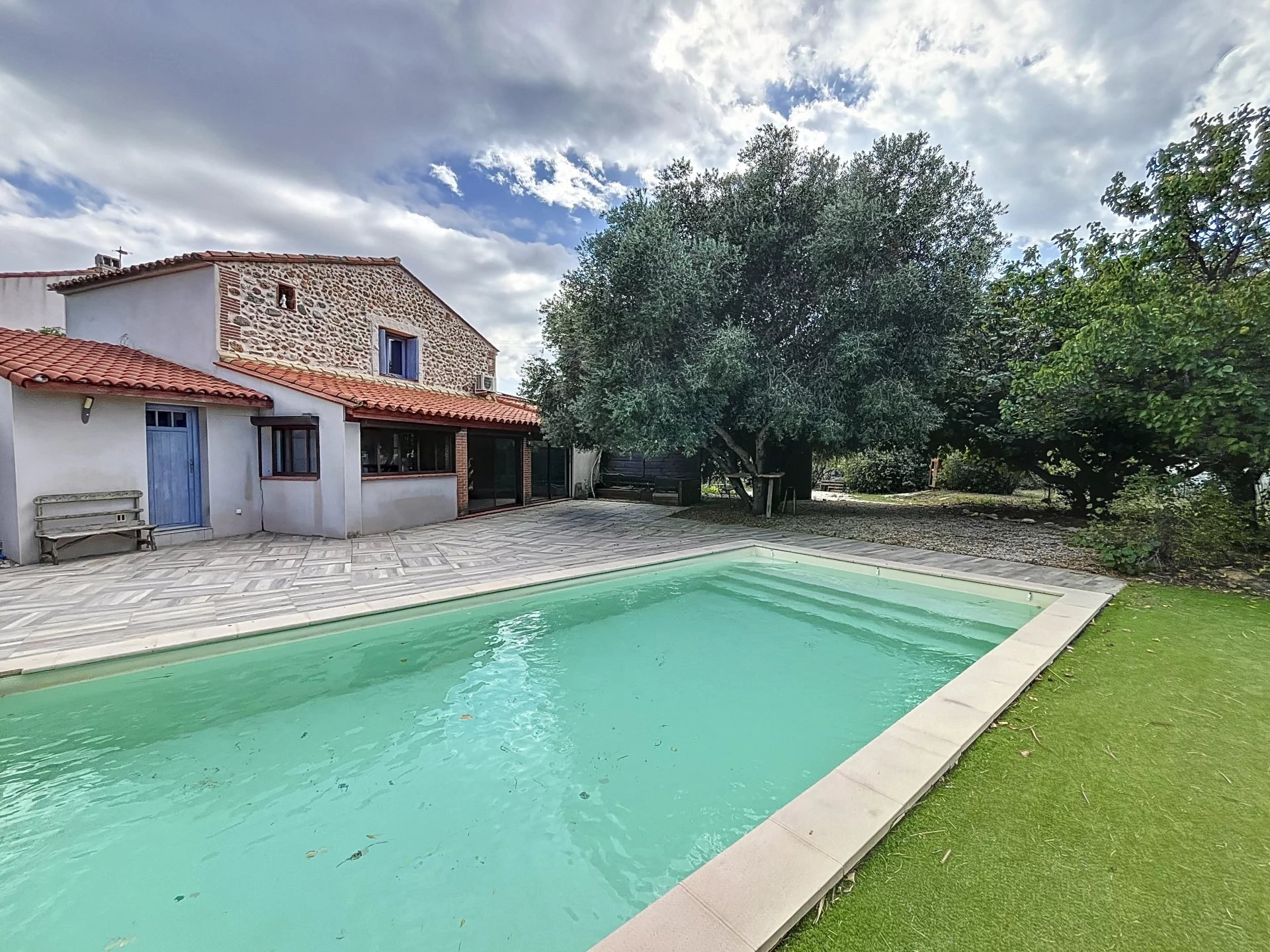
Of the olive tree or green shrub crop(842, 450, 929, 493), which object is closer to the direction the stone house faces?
the olive tree

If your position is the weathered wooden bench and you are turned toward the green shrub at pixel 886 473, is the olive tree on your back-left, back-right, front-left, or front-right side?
front-right

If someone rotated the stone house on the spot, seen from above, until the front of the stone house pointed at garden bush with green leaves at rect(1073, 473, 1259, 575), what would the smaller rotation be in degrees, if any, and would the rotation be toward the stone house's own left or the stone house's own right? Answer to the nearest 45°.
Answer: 0° — it already faces it

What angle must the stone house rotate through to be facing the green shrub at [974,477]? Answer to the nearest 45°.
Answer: approximately 45° to its left

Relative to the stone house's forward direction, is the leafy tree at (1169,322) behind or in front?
in front

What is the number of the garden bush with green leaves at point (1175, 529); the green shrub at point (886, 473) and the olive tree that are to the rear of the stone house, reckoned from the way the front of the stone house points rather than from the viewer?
0

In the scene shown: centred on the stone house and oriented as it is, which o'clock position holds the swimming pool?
The swimming pool is roughly at 1 o'clock from the stone house.

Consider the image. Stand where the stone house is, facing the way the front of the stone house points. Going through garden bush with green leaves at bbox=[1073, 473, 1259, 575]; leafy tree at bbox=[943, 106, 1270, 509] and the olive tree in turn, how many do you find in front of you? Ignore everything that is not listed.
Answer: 3

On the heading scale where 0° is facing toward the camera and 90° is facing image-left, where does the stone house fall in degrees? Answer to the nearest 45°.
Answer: approximately 315°

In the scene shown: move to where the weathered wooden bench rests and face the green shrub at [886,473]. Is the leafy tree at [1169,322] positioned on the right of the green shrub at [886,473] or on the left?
right

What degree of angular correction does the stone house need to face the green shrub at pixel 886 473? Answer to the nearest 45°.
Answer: approximately 45° to its left
